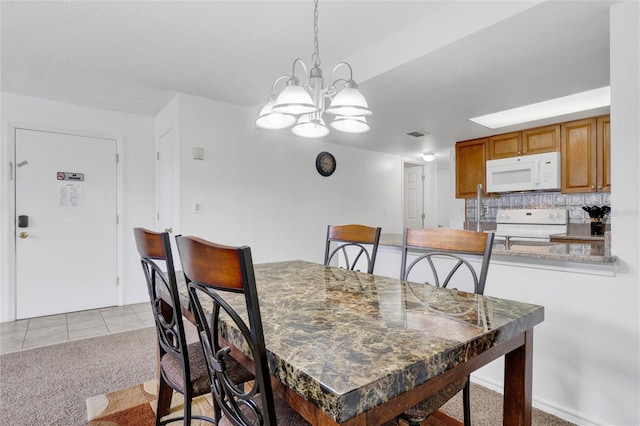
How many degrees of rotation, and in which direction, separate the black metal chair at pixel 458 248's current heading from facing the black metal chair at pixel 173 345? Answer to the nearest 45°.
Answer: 0° — it already faces it

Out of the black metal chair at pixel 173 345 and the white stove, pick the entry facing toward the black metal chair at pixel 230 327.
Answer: the white stove

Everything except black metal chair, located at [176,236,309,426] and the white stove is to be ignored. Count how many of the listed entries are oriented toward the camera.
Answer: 1

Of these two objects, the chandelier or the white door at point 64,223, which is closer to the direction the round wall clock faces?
the chandelier

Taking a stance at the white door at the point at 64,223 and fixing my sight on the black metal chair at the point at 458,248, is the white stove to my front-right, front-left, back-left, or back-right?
front-left

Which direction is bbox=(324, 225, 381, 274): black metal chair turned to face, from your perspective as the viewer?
facing the viewer and to the left of the viewer

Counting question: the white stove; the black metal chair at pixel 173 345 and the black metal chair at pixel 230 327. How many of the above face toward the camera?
1

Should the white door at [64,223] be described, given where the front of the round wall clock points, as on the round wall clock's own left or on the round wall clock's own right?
on the round wall clock's own right

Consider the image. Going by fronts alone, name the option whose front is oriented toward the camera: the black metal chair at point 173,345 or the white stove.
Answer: the white stove

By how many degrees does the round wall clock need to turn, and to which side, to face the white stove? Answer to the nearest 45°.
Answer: approximately 45° to its left

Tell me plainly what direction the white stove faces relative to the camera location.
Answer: facing the viewer

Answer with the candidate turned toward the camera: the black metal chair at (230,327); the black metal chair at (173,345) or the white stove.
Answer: the white stove

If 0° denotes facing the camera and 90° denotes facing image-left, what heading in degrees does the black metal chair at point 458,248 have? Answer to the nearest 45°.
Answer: approximately 45°

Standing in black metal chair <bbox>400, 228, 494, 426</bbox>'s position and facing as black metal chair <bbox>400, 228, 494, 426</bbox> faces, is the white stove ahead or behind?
behind

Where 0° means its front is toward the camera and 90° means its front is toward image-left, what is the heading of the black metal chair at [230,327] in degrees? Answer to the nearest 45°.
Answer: approximately 225°

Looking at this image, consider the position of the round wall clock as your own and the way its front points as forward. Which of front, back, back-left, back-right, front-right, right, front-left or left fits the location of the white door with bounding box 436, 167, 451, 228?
left

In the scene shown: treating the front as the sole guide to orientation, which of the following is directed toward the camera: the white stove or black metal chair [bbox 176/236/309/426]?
the white stove

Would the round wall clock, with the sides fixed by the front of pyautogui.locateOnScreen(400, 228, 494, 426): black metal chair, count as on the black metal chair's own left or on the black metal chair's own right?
on the black metal chair's own right

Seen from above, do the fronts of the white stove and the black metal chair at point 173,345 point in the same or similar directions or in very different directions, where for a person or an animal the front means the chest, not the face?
very different directions

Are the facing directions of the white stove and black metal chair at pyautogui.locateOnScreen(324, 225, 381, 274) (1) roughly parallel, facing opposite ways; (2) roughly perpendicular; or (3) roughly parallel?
roughly parallel

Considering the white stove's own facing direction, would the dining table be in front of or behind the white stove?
in front
